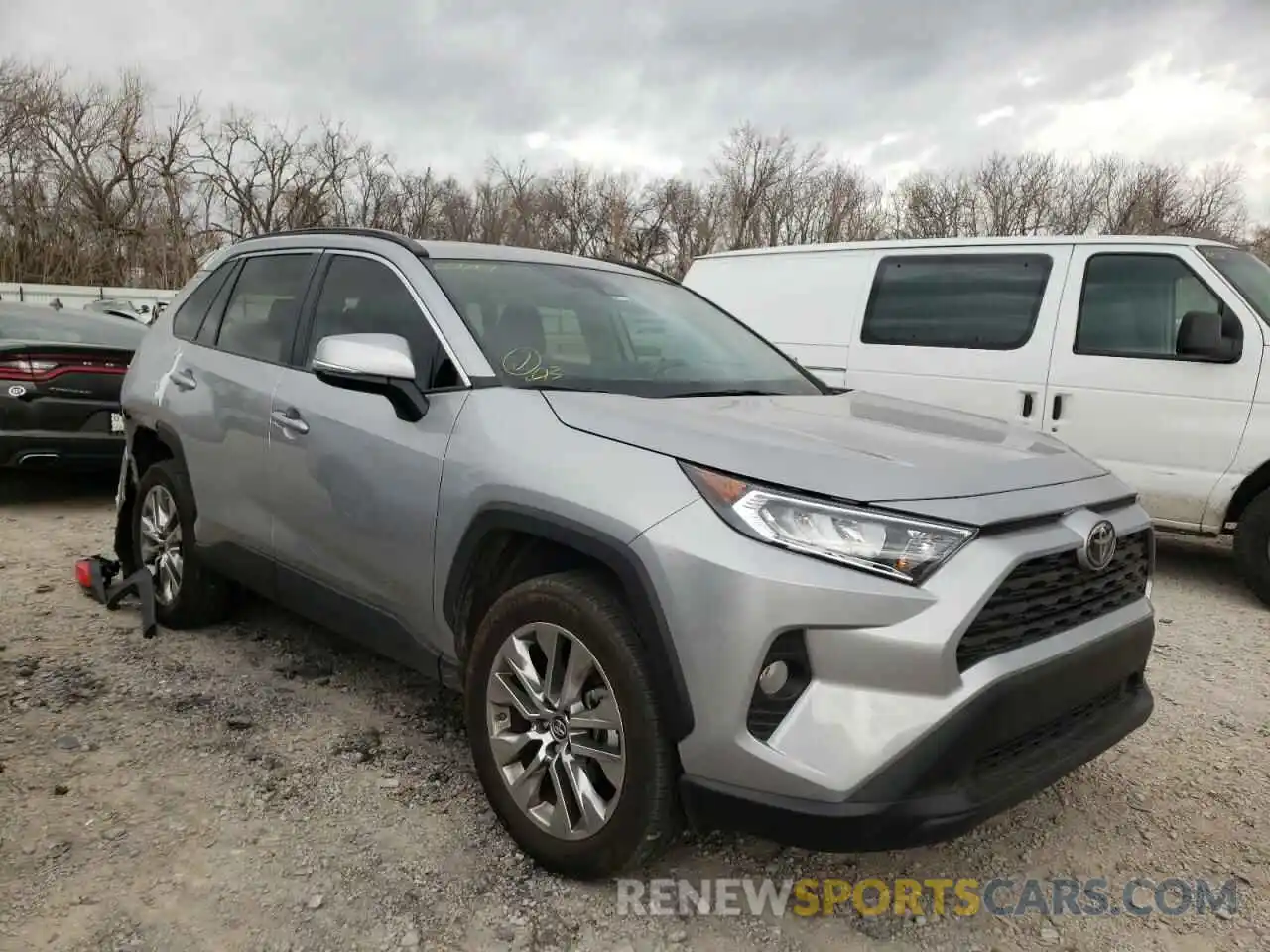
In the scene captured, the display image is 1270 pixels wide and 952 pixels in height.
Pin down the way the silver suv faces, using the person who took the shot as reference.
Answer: facing the viewer and to the right of the viewer

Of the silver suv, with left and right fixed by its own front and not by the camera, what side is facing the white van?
left

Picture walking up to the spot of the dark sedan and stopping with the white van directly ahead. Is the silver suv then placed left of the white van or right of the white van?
right

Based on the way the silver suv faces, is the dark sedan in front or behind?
behind

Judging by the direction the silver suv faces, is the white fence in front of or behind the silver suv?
behind
